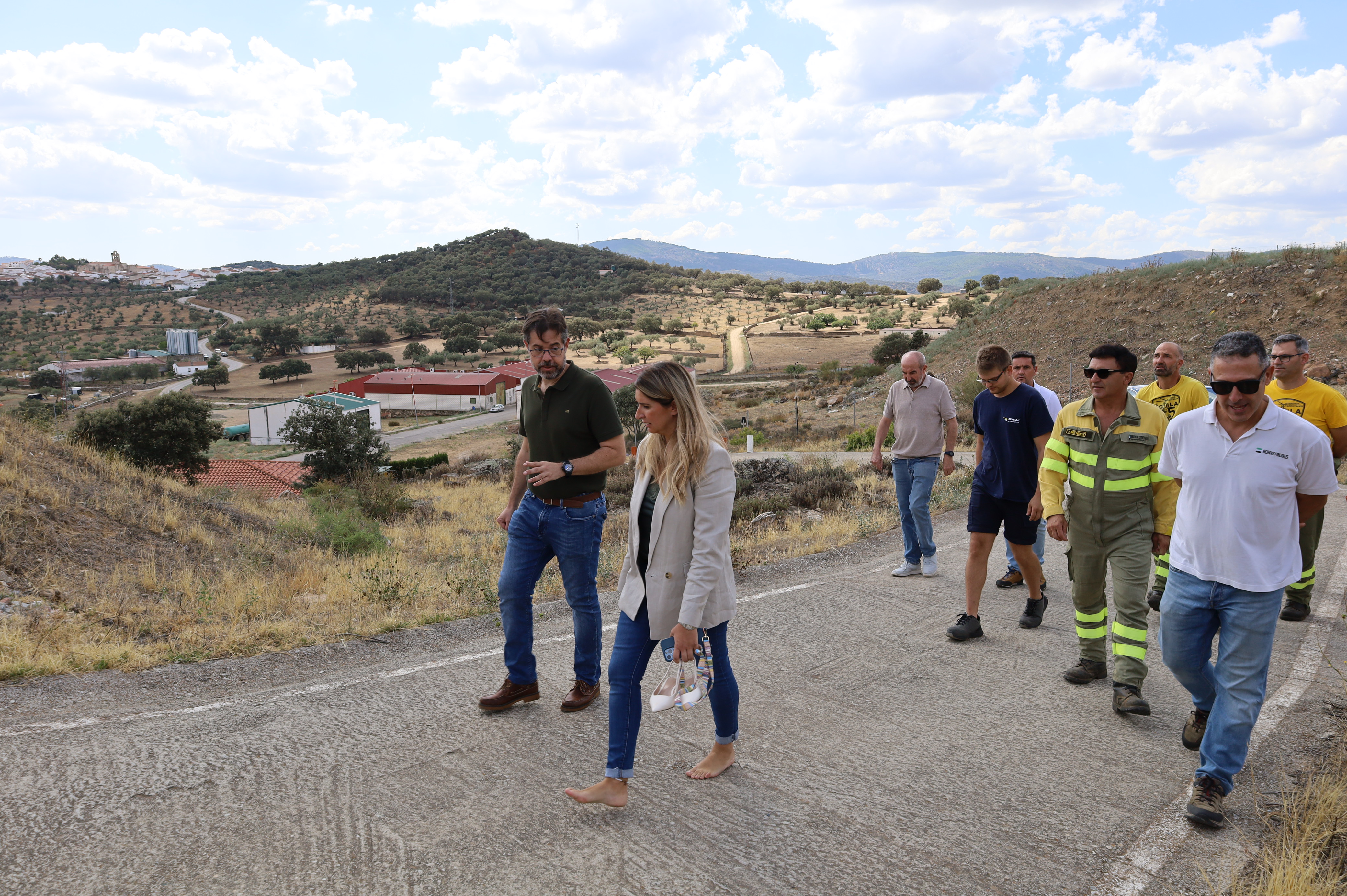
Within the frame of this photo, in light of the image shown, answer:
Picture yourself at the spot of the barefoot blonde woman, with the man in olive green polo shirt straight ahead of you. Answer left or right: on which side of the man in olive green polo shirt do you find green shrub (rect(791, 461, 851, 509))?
right

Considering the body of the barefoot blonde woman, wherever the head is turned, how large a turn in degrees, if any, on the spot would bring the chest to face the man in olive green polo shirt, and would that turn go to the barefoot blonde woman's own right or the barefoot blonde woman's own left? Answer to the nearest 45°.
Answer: approximately 90° to the barefoot blonde woman's own right

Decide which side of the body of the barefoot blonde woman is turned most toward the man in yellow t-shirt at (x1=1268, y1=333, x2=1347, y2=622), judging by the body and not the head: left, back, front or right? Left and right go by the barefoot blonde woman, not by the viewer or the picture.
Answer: back

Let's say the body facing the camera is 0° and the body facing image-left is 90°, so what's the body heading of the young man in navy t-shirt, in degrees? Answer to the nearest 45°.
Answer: approximately 45°

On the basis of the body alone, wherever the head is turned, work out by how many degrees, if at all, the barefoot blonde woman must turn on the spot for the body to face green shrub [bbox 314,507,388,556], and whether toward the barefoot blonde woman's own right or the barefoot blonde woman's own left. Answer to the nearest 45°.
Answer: approximately 90° to the barefoot blonde woman's own right

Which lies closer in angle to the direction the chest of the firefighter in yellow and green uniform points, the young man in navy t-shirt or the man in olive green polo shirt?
the man in olive green polo shirt

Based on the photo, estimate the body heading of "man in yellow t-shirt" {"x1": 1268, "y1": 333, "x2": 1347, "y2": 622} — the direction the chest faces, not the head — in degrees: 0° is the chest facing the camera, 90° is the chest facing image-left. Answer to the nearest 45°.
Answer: approximately 45°

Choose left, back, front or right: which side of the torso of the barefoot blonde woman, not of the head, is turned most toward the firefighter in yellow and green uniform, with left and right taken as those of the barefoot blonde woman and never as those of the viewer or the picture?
back

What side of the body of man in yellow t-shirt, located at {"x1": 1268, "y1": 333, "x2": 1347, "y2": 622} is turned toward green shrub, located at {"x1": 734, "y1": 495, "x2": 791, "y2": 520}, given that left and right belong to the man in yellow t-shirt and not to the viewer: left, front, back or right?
right
